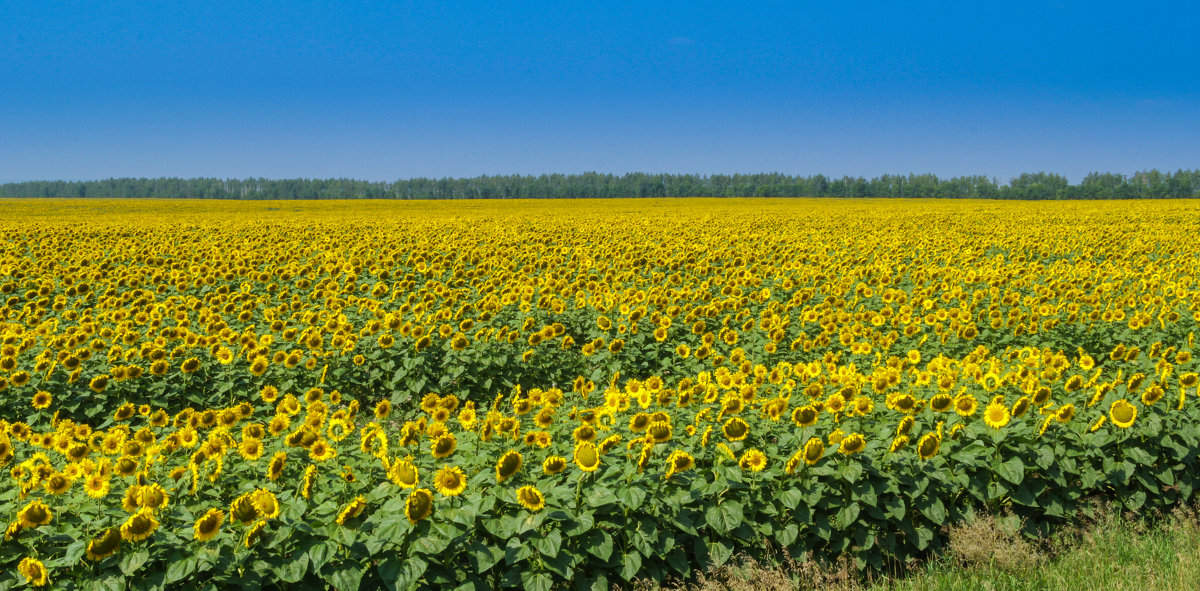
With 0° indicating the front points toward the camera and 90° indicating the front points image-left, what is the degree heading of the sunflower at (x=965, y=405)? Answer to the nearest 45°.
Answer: approximately 0°

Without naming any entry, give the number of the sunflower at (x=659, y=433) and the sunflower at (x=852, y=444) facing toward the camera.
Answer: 2

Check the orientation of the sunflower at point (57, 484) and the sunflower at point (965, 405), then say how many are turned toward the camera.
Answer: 2

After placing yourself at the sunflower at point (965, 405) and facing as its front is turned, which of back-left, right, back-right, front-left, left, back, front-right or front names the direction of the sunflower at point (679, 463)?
front-right

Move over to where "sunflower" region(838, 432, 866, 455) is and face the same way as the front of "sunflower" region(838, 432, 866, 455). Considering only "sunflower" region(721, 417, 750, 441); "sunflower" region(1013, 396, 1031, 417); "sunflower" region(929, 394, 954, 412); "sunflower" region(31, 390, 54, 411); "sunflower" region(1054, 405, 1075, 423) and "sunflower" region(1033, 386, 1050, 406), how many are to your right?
2

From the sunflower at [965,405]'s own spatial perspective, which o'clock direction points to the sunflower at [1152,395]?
the sunflower at [1152,395] is roughly at 8 o'clock from the sunflower at [965,405].

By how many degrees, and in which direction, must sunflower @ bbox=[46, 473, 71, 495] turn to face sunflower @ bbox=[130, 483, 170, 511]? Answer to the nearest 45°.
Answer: approximately 45° to its left

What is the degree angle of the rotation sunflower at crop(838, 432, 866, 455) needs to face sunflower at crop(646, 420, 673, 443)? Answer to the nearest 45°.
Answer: approximately 90° to its right

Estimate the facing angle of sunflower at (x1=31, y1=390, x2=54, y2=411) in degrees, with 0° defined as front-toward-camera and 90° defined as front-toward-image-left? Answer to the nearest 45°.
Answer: approximately 0°

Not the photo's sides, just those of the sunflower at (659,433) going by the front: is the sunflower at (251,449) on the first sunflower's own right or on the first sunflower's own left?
on the first sunflower's own right

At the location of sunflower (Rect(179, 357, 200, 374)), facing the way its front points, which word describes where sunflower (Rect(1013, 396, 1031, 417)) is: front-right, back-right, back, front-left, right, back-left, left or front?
front-left

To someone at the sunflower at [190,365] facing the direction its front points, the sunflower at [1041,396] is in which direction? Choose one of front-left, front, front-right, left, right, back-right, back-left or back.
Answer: front-left

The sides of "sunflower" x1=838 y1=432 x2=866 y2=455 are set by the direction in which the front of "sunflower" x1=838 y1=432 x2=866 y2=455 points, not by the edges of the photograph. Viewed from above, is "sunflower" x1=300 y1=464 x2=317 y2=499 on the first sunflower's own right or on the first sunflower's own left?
on the first sunflower's own right
